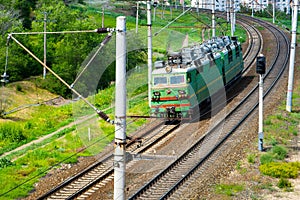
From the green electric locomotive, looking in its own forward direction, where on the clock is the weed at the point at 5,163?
The weed is roughly at 12 o'clock from the green electric locomotive.

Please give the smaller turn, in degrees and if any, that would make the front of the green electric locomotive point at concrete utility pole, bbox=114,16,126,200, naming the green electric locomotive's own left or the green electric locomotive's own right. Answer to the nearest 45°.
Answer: approximately 45° to the green electric locomotive's own left

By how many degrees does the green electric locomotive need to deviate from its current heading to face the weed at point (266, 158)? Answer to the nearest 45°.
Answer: approximately 90° to its left

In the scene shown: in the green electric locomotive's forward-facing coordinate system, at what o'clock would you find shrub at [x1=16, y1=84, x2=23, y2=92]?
The shrub is roughly at 3 o'clock from the green electric locomotive.

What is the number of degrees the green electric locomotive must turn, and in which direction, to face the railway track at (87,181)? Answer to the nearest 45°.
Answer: approximately 45° to its left

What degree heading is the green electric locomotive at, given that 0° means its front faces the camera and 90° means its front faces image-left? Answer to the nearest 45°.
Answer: approximately 45°

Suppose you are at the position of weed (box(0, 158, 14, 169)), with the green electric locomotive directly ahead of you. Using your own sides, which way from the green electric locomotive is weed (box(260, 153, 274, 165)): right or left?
right

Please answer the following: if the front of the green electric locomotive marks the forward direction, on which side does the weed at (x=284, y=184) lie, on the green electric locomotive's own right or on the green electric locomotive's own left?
on the green electric locomotive's own left

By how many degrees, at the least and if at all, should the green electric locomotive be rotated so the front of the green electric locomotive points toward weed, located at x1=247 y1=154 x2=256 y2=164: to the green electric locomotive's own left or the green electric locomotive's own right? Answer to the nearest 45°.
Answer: approximately 45° to the green electric locomotive's own left
